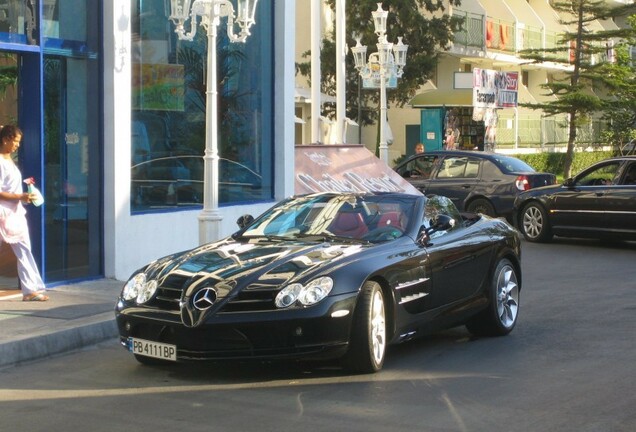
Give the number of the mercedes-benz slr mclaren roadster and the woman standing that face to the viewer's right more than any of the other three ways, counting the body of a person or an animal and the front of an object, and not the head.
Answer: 1

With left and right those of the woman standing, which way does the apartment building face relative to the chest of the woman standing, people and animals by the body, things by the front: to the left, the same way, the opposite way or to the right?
to the right

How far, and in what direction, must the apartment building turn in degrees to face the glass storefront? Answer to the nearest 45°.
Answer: approximately 45° to its right

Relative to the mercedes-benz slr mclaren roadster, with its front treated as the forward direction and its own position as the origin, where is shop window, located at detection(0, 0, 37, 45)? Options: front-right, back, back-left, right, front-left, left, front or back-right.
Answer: right

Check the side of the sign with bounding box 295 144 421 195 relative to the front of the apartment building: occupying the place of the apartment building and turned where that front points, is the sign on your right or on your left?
on your right

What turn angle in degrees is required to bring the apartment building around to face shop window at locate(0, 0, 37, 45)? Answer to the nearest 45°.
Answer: approximately 45° to its right

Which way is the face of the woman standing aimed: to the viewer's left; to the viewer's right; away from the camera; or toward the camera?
to the viewer's right

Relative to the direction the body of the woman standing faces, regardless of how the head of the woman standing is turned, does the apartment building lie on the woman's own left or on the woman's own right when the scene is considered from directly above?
on the woman's own left

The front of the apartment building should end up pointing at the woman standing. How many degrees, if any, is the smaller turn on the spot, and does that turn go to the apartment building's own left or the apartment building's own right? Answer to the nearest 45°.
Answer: approximately 45° to the apartment building's own right

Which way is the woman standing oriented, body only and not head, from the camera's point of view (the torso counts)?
to the viewer's right

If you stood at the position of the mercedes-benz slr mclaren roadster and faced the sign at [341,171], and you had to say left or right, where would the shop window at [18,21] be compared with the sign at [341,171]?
left
